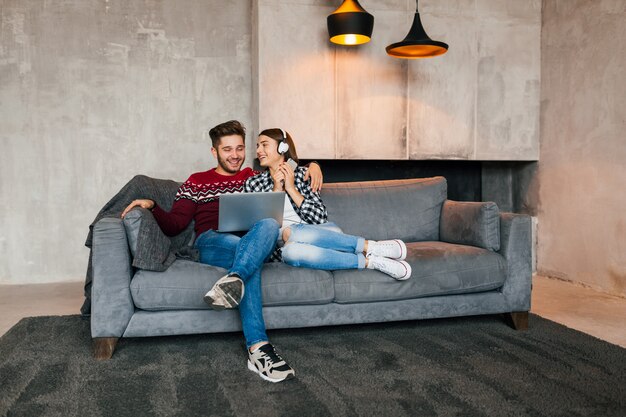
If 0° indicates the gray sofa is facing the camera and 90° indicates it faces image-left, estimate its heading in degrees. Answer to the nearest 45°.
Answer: approximately 0°

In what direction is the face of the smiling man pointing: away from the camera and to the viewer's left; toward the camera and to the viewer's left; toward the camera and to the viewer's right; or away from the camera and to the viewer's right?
toward the camera and to the viewer's right

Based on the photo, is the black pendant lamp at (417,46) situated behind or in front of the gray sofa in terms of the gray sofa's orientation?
behind
